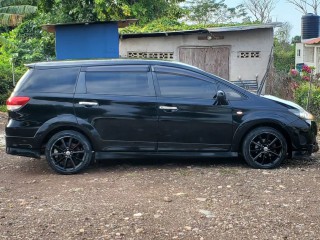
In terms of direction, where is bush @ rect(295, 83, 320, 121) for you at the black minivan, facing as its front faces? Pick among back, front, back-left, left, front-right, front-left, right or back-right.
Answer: front-left

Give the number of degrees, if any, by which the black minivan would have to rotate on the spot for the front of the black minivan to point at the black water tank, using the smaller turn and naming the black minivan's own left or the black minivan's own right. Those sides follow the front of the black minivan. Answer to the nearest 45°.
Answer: approximately 90° to the black minivan's own left

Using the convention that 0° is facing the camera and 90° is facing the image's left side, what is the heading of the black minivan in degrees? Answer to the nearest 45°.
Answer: approximately 270°

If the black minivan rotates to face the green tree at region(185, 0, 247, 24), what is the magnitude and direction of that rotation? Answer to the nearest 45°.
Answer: approximately 90° to its left

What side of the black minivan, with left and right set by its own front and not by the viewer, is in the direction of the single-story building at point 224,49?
left

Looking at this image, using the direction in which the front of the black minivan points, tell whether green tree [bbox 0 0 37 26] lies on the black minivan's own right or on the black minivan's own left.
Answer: on the black minivan's own left

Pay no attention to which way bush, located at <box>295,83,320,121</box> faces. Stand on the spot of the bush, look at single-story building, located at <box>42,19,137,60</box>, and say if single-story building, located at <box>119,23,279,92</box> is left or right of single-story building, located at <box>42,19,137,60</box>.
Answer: right

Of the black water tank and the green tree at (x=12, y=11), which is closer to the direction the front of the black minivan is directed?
the black water tank
